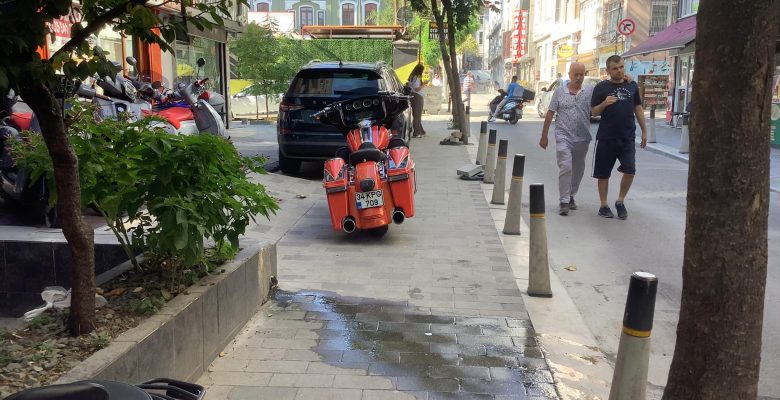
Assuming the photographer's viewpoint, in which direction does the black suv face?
facing away from the viewer

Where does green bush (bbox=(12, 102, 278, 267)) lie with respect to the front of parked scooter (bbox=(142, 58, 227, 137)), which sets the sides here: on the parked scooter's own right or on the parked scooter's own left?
on the parked scooter's own right

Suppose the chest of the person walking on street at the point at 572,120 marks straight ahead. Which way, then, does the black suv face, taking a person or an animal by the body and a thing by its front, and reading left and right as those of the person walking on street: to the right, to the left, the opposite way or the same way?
the opposite way

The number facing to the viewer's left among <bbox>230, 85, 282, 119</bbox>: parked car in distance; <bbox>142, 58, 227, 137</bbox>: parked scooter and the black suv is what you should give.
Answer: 1

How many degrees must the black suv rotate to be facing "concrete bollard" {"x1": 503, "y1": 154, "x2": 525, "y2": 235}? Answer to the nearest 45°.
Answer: approximately 135° to its right

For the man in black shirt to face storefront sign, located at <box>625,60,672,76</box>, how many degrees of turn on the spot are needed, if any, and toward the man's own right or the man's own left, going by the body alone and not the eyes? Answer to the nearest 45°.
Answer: approximately 180°

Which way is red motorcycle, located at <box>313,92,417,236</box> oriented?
away from the camera

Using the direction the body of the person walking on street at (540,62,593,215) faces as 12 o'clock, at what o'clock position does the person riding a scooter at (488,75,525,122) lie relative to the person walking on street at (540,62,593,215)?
the person riding a scooter at (488,75,525,122) is roughly at 6 o'clock from the person walking on street at (540,62,593,215).

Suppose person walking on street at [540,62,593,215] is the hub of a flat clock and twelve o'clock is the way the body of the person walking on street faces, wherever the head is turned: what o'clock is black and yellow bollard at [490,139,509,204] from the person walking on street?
The black and yellow bollard is roughly at 4 o'clock from the person walking on street.

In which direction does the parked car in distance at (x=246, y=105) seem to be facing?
to the viewer's left

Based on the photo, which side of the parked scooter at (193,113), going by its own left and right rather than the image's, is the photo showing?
right

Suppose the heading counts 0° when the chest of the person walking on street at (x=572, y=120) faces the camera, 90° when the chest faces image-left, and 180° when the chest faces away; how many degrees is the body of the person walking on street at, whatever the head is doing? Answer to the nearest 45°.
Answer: approximately 0°
